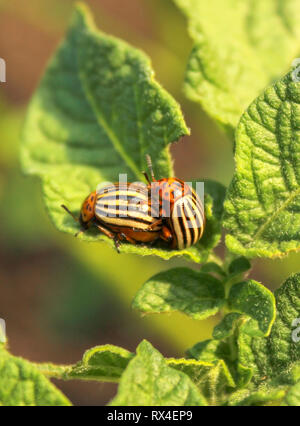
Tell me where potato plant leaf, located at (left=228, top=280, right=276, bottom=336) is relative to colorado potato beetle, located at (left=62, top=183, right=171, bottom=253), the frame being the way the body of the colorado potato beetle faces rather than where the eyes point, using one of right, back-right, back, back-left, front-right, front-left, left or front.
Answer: back-left

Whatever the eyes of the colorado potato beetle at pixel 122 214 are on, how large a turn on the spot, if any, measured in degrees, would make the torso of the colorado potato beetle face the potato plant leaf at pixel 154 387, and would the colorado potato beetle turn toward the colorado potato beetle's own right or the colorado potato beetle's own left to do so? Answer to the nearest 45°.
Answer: approximately 90° to the colorado potato beetle's own left

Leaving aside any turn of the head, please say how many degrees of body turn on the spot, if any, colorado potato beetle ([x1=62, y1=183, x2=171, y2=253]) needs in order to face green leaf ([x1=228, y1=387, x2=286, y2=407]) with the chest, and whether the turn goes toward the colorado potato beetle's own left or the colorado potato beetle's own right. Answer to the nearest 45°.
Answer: approximately 135° to the colorado potato beetle's own left

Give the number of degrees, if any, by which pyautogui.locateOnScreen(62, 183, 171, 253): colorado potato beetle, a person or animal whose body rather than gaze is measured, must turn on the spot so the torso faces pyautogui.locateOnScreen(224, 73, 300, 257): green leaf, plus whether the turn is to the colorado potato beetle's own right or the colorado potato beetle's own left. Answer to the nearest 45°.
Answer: approximately 135° to the colorado potato beetle's own left

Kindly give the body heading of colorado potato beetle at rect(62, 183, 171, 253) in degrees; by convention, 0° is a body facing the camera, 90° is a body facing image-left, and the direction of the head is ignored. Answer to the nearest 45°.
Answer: approximately 90°
